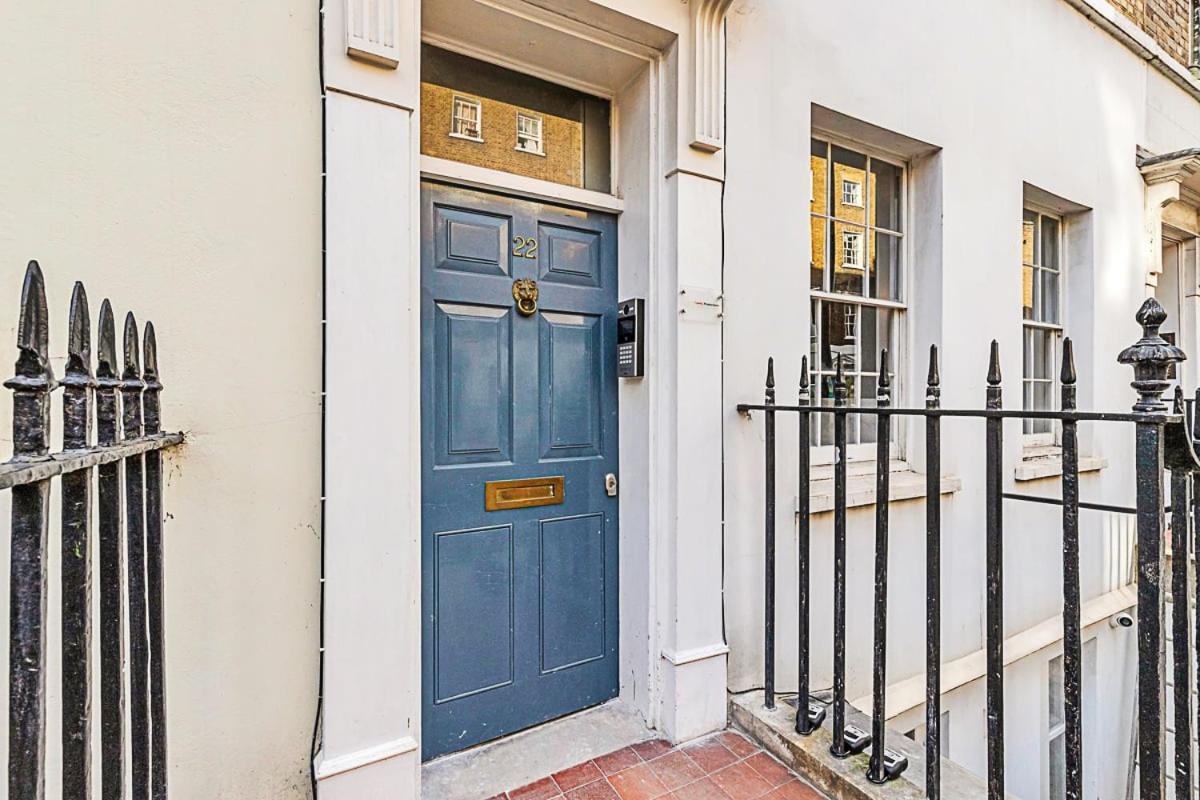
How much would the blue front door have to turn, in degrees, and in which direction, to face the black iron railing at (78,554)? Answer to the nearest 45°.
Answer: approximately 45° to its right

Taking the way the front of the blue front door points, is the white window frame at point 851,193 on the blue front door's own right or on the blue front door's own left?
on the blue front door's own left

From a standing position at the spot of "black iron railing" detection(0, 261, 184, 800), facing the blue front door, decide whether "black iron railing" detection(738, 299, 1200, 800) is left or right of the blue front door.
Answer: right

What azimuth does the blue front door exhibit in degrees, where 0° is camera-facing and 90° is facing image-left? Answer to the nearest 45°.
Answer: approximately 315°
